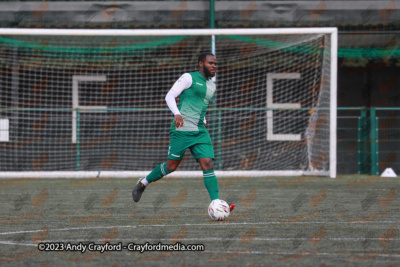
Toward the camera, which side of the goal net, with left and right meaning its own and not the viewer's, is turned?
front

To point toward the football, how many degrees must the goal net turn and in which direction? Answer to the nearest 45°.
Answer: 0° — it already faces it
